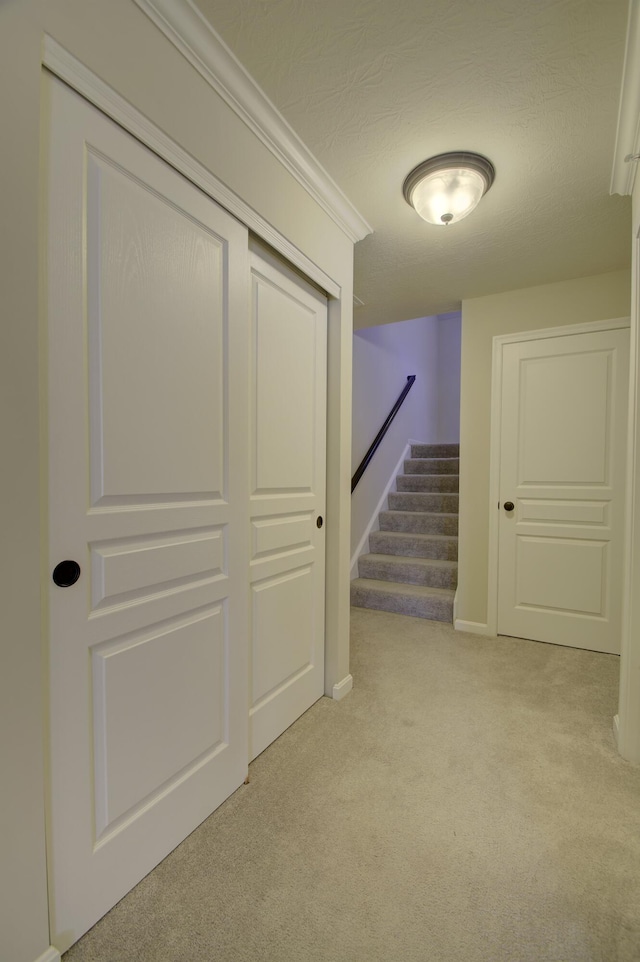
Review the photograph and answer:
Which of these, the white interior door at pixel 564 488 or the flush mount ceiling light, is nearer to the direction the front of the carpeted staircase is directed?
the flush mount ceiling light

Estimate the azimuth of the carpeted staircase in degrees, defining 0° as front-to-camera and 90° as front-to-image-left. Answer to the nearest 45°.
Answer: approximately 0°

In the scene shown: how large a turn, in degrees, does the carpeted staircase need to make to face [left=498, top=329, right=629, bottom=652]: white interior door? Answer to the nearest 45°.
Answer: approximately 45° to its left

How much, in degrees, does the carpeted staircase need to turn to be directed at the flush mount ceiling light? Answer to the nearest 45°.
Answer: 0° — it already faces it

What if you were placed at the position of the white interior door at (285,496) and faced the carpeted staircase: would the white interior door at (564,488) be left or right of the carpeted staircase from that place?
right
